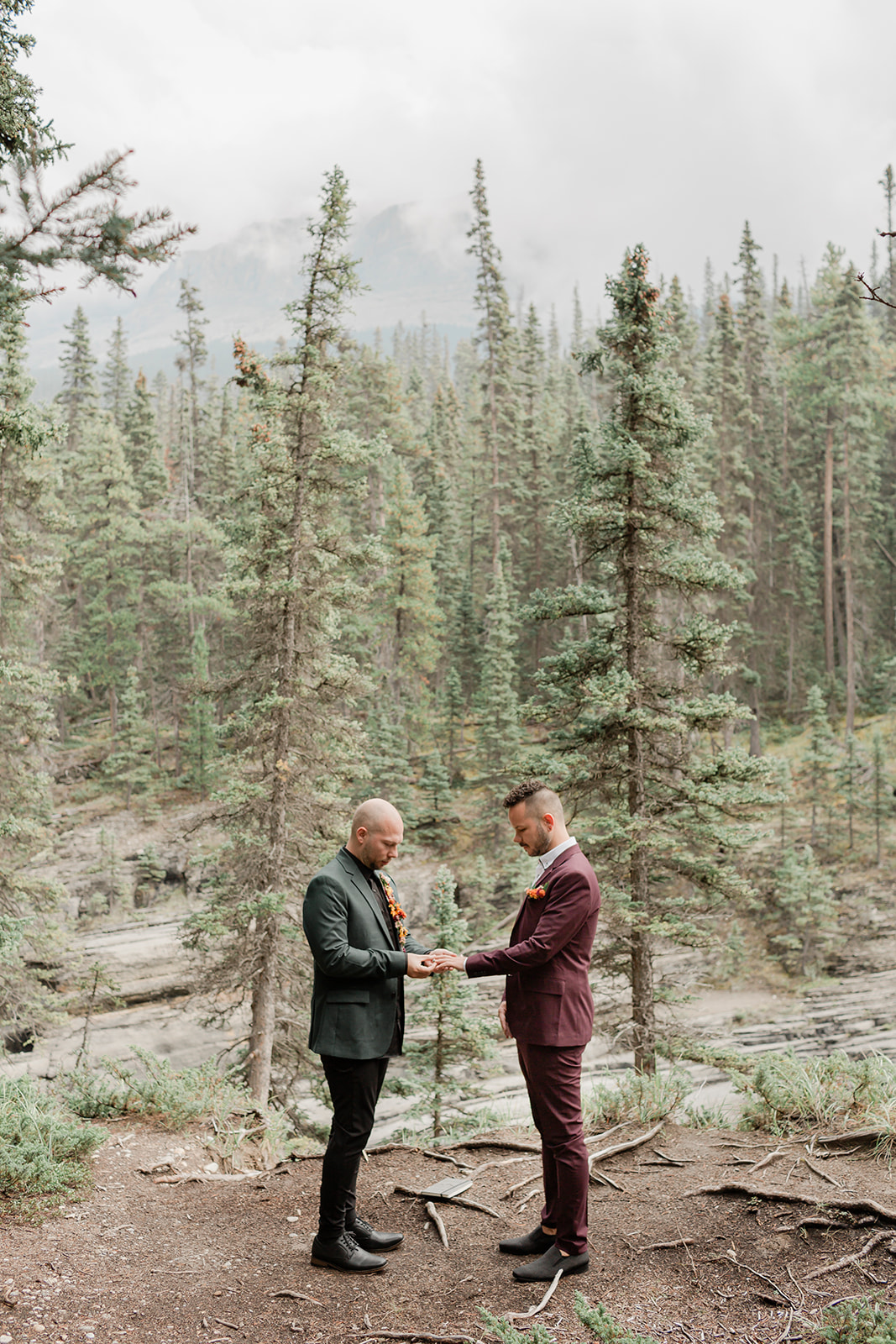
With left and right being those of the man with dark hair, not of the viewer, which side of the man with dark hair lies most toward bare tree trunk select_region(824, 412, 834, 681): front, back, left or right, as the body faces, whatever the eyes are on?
right

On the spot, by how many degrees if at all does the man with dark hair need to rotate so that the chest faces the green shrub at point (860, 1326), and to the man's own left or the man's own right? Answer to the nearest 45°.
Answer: approximately 135° to the man's own left

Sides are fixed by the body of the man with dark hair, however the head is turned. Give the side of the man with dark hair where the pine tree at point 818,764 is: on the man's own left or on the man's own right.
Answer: on the man's own right

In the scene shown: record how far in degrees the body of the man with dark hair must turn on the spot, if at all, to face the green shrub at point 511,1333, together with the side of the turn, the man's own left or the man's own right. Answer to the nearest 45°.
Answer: approximately 90° to the man's own left

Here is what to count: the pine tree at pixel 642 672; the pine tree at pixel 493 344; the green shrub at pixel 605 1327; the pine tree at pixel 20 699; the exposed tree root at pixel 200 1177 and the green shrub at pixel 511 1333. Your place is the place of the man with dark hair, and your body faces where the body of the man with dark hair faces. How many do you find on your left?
2

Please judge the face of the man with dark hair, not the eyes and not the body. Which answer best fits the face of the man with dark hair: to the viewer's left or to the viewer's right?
to the viewer's left

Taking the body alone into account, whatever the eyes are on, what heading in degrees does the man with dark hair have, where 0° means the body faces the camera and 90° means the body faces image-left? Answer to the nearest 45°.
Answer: approximately 90°

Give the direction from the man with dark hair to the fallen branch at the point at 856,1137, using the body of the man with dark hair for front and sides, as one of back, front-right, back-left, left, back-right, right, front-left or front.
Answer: back-right

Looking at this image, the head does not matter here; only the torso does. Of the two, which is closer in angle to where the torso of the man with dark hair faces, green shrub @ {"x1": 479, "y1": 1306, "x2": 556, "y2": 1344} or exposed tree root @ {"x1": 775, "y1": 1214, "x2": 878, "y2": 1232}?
the green shrub
